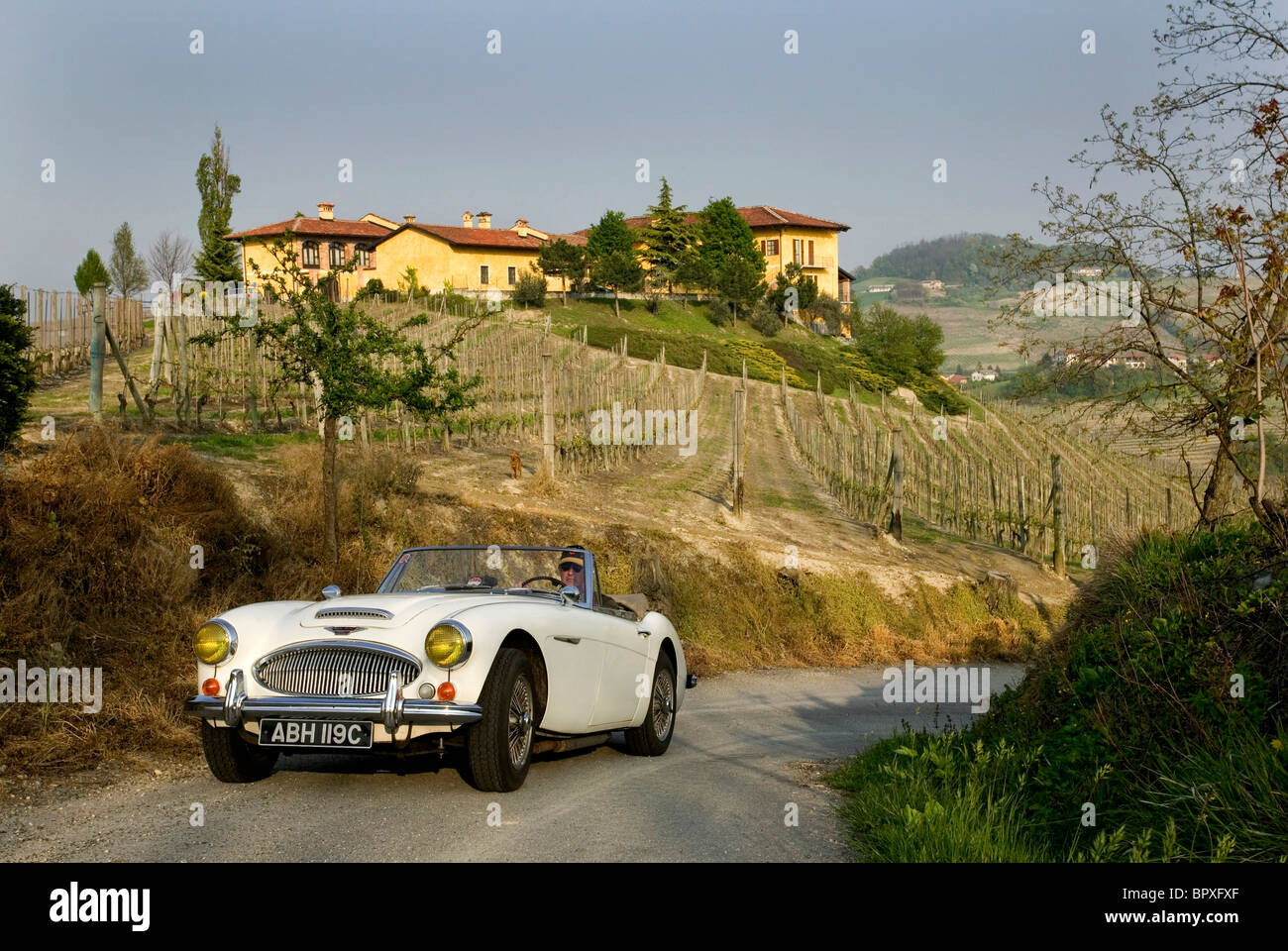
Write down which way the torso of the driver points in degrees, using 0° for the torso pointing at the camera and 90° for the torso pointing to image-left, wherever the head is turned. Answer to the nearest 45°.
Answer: approximately 45°

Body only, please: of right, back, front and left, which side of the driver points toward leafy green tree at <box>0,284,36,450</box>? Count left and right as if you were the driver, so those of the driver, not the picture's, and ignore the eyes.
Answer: right

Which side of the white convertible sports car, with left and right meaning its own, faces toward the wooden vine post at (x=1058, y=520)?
back
